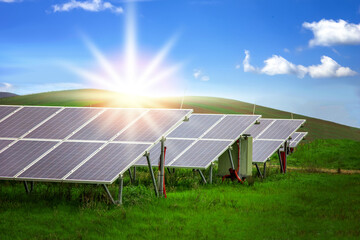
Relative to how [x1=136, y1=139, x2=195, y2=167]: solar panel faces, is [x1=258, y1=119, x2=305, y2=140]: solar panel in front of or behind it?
behind

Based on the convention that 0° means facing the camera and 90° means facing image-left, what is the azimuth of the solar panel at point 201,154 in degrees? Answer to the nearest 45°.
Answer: approximately 45°

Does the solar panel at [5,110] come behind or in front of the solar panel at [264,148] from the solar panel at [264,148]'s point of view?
in front

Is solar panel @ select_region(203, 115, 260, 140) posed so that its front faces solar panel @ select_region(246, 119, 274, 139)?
no

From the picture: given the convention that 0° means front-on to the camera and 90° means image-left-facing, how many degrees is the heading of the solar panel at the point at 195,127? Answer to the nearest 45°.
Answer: approximately 45°

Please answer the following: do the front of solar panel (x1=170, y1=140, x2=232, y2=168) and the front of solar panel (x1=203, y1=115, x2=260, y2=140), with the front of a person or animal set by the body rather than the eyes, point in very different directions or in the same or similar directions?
same or similar directions

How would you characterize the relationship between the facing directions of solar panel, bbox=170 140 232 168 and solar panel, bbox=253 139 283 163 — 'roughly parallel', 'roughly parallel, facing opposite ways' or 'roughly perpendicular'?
roughly parallel

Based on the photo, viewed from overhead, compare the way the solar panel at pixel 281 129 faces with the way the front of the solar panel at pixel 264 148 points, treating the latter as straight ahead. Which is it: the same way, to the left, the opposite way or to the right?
the same way

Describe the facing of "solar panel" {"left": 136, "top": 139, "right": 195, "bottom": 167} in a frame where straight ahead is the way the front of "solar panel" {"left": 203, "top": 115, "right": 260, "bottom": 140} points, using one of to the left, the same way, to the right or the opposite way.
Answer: the same way

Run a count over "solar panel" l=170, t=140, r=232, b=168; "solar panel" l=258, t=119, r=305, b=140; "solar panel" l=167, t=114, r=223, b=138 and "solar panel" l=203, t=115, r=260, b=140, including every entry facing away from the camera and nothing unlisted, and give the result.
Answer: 0

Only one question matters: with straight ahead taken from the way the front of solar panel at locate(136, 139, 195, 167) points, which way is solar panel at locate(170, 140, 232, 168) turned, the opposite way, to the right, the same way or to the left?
the same way

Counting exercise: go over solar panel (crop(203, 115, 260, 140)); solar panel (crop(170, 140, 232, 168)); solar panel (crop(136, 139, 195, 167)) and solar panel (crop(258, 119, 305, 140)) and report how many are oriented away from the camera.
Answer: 0

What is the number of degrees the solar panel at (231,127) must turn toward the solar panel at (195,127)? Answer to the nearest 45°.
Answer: approximately 90° to its right

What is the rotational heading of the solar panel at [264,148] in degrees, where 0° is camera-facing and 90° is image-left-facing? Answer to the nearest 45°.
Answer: approximately 45°

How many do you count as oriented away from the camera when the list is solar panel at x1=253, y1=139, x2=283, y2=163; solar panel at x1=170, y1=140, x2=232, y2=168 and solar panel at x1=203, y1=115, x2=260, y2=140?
0

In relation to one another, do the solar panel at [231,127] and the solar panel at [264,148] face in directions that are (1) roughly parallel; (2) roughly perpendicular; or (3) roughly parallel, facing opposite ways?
roughly parallel

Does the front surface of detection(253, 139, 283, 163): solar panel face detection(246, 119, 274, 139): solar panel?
no
